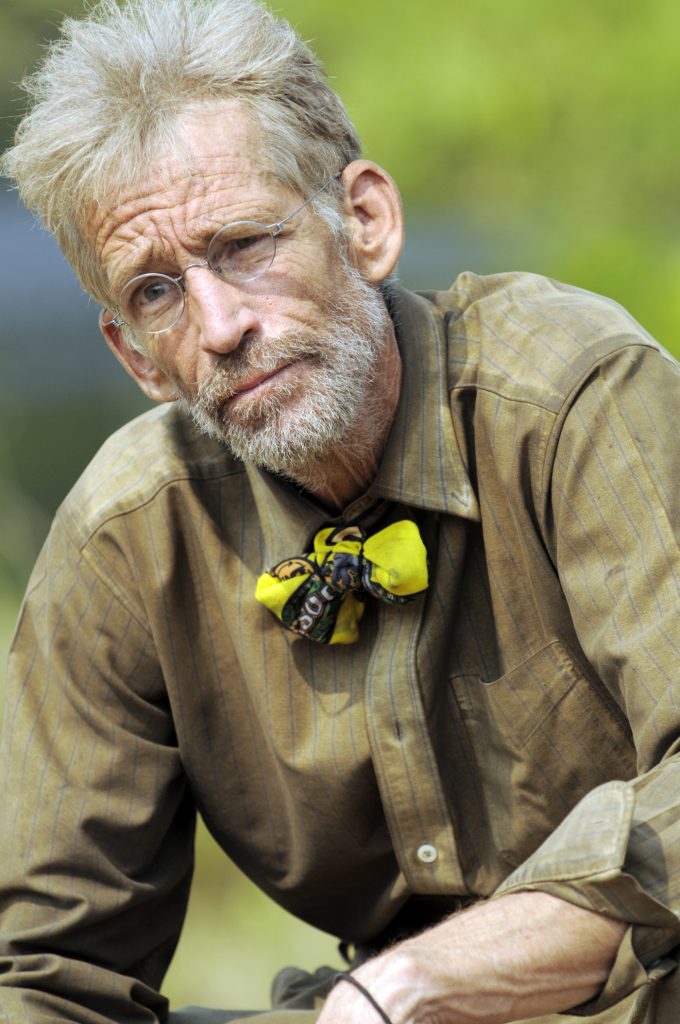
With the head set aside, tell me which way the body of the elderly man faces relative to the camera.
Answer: toward the camera

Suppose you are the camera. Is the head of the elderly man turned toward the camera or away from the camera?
toward the camera
